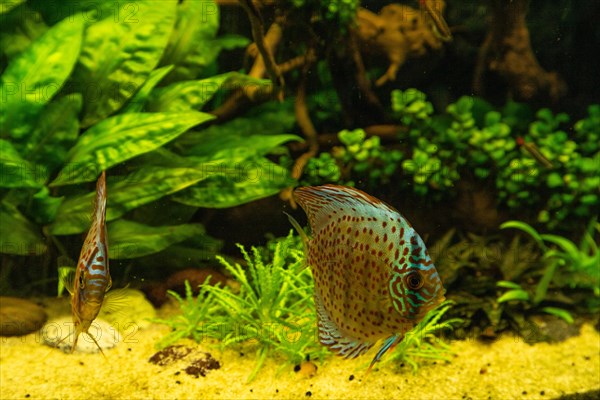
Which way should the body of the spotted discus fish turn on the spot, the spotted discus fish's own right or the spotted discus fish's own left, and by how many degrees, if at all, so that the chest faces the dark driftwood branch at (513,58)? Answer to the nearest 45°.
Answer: approximately 90° to the spotted discus fish's own left

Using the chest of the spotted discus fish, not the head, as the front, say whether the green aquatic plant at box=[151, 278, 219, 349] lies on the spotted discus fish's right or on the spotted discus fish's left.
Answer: on the spotted discus fish's left

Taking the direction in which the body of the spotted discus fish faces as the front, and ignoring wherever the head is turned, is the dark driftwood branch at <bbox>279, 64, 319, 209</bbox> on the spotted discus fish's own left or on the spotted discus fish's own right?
on the spotted discus fish's own left

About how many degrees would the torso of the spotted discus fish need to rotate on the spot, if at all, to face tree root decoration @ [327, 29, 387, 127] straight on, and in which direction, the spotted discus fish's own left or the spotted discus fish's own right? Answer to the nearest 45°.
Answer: approximately 90° to the spotted discus fish's own left

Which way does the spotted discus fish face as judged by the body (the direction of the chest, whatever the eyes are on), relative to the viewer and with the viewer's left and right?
facing to the right of the viewer

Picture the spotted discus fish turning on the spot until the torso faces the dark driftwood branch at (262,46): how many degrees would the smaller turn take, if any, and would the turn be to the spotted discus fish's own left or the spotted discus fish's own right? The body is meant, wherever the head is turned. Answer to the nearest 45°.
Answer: approximately 90° to the spotted discus fish's own left
